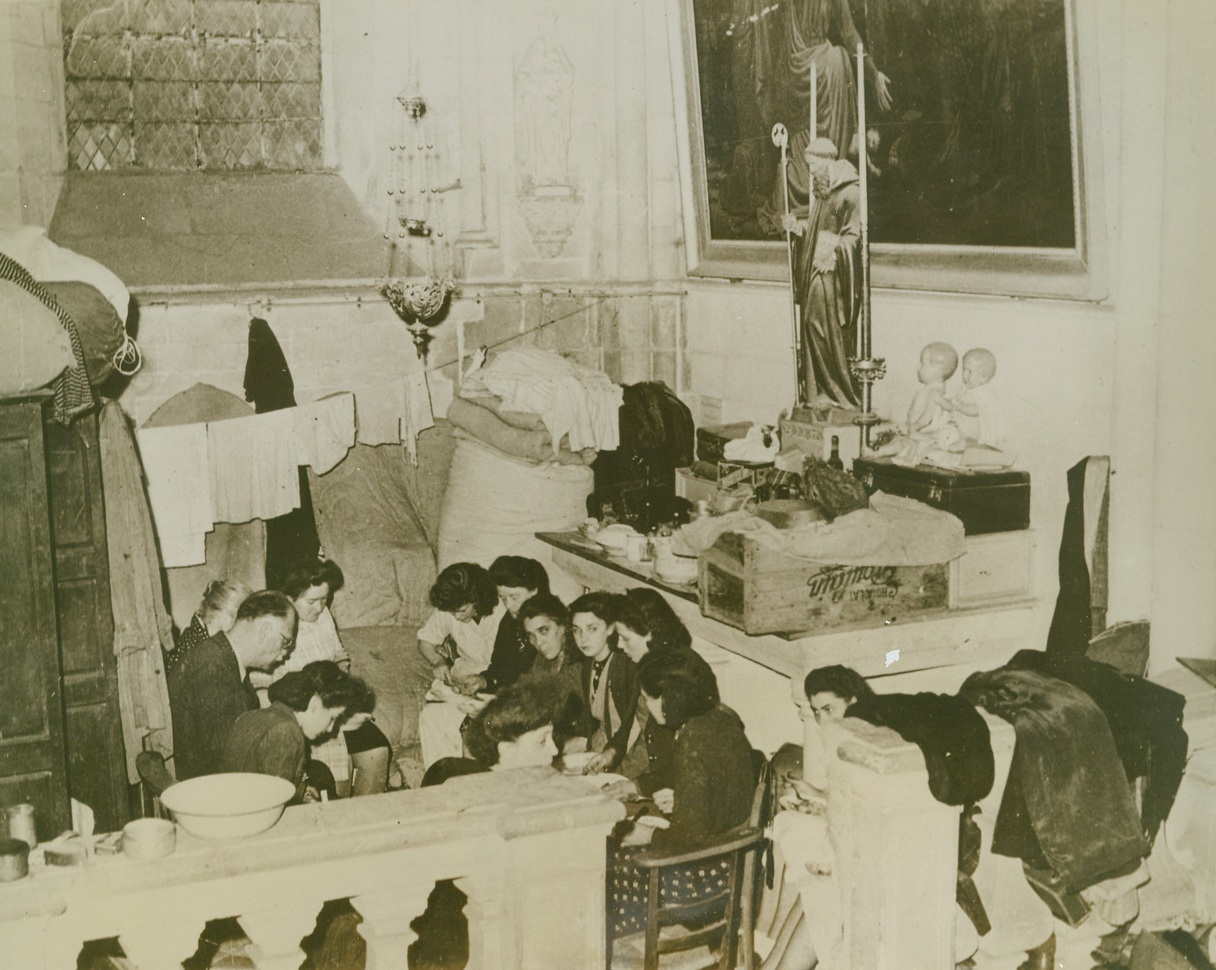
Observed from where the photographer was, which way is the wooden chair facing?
facing to the left of the viewer

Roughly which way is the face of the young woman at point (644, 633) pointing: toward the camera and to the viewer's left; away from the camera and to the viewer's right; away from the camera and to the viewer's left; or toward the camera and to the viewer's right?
toward the camera and to the viewer's left

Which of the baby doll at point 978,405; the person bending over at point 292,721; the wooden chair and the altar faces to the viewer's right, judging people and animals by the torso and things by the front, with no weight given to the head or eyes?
the person bending over

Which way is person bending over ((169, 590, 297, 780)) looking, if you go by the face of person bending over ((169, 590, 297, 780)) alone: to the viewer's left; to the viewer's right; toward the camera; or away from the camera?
to the viewer's right

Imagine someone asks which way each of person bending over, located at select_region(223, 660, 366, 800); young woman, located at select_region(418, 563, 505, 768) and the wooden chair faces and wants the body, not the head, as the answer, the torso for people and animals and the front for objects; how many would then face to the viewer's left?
1

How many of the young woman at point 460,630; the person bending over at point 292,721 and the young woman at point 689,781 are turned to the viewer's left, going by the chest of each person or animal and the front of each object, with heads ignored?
1

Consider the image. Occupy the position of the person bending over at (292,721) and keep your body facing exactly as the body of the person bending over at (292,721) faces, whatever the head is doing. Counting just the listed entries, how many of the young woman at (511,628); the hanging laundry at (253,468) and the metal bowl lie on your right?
1

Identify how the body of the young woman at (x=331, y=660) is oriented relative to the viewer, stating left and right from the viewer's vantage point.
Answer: facing the viewer and to the left of the viewer

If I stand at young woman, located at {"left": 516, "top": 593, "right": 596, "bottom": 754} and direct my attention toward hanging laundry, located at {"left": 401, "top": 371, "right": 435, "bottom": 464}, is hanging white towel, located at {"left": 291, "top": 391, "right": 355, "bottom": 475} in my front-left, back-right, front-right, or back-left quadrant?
front-left

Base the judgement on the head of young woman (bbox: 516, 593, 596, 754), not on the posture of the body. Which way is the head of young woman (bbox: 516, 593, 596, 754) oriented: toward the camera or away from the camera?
toward the camera
